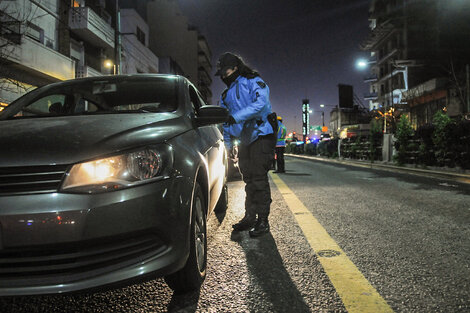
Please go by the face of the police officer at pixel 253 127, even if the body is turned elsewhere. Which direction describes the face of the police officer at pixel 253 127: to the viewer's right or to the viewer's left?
to the viewer's left

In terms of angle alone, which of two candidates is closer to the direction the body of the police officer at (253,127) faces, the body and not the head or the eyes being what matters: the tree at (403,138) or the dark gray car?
the dark gray car

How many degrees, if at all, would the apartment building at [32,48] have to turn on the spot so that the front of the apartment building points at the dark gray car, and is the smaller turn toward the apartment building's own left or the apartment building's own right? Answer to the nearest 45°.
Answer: approximately 45° to the apartment building's own right

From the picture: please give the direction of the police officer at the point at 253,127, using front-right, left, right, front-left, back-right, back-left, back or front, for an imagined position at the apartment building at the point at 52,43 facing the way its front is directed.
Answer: front-right

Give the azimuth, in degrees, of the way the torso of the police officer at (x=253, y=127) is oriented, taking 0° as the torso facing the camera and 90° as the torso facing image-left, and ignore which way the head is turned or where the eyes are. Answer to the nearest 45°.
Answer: approximately 45°

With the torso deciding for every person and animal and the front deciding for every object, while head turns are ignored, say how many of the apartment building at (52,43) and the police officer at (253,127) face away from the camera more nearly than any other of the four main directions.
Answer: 0

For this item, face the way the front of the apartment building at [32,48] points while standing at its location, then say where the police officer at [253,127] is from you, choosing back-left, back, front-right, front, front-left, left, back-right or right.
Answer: front-right

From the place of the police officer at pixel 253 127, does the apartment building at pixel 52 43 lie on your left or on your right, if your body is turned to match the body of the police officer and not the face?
on your right

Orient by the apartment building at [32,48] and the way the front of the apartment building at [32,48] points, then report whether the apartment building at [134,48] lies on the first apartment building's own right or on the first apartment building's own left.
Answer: on the first apartment building's own left
